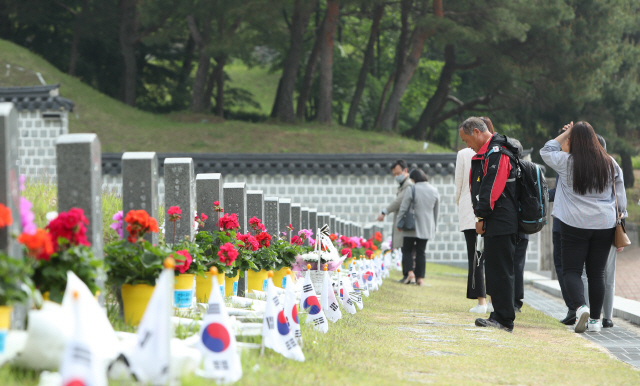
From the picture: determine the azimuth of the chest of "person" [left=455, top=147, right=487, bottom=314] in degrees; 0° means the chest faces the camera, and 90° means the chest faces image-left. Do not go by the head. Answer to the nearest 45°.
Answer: approximately 90°

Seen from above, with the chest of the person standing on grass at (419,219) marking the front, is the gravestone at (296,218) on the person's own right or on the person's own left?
on the person's own left

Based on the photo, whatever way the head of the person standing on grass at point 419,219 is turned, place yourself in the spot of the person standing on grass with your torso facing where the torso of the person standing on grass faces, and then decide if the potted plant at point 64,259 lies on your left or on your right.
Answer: on your left

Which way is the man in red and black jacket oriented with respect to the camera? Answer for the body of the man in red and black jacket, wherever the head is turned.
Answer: to the viewer's left

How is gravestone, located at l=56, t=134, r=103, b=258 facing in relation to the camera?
to the viewer's right

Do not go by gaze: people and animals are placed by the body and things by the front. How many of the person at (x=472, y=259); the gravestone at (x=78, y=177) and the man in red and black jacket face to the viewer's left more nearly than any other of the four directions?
2

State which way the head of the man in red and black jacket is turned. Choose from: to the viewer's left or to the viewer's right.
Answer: to the viewer's left

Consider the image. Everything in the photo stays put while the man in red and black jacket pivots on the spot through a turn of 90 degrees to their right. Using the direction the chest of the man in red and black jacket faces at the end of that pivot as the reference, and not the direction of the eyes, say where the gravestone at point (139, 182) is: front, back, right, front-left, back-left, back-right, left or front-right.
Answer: back-left

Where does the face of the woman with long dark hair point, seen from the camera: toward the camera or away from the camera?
away from the camera

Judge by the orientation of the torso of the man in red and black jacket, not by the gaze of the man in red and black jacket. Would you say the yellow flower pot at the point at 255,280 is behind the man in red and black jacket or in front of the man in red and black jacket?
in front

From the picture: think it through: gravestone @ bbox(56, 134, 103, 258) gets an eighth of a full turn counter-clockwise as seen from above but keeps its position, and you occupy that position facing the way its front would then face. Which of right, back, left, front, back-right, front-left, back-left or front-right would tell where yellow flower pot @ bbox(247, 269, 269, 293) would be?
front

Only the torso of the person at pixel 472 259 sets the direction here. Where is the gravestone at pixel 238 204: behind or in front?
in front
